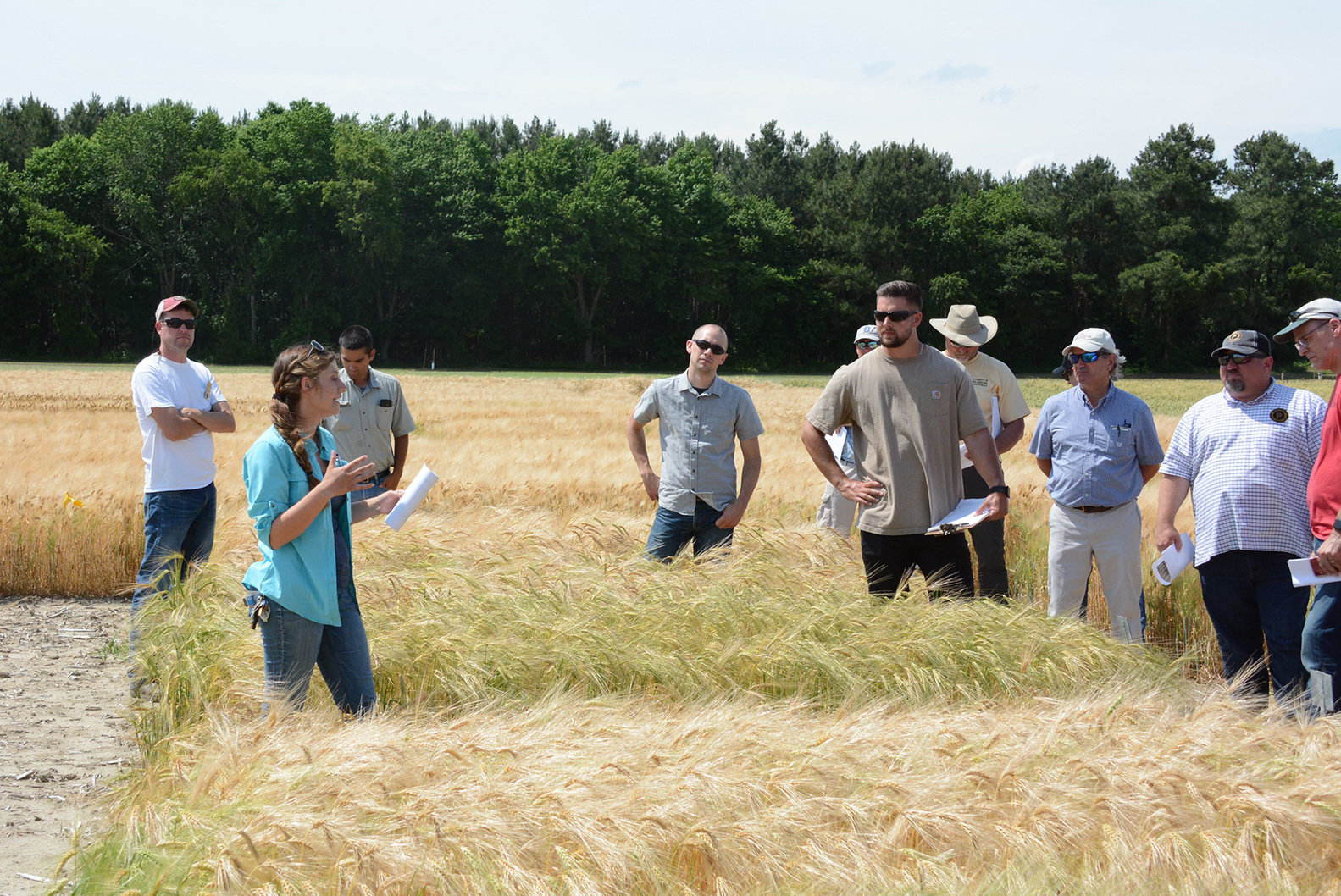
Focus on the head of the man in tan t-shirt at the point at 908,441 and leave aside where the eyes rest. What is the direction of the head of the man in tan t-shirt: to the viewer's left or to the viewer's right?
to the viewer's left

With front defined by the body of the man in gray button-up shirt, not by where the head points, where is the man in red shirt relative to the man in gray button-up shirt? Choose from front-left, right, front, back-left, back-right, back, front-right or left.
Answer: front-left

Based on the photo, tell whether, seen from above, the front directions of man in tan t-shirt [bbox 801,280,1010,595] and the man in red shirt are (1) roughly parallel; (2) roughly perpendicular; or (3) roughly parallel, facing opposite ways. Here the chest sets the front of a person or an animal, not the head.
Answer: roughly perpendicular

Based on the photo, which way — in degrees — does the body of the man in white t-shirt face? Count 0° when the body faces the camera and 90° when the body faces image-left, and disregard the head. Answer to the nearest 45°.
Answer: approximately 315°

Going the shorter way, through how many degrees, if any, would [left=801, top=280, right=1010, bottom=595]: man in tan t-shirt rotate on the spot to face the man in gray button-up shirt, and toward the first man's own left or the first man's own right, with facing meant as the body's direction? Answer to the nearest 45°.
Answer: approximately 135° to the first man's own right

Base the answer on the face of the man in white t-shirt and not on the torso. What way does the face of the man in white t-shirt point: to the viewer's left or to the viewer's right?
to the viewer's right

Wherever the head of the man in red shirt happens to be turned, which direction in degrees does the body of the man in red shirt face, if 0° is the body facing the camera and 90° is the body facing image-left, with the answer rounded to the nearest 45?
approximately 90°

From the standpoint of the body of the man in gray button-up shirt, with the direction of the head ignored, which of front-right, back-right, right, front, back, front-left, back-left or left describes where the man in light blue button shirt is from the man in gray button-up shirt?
left
